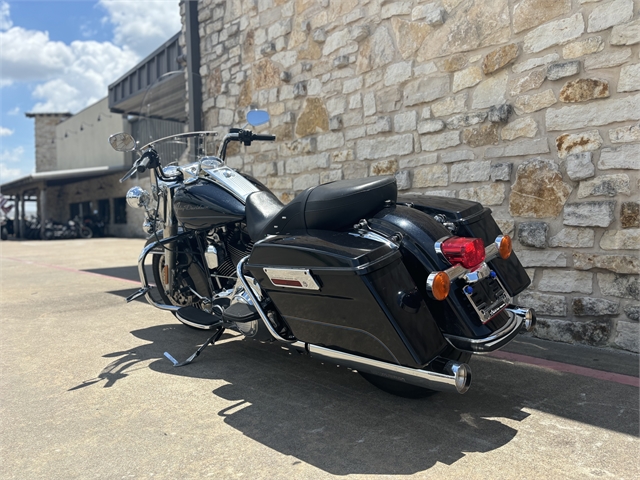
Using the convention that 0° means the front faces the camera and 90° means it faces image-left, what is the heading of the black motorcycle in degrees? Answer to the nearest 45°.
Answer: approximately 135°

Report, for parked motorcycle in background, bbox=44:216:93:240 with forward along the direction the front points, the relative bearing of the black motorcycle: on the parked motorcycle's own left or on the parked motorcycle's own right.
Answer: on the parked motorcycle's own right
